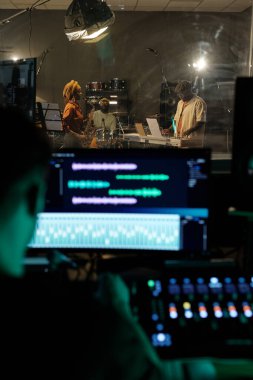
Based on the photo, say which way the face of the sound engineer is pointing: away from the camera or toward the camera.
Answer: away from the camera

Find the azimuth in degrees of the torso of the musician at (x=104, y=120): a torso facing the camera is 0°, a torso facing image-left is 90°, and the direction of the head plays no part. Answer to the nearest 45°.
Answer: approximately 0°

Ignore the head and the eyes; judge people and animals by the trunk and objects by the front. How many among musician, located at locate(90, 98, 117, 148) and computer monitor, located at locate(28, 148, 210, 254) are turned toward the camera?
2

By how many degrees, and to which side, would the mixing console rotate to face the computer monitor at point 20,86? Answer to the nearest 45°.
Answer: approximately 135° to its right

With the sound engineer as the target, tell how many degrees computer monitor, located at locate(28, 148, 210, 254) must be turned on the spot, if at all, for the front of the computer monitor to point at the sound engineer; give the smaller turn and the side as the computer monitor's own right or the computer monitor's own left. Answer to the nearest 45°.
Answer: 0° — it already faces them

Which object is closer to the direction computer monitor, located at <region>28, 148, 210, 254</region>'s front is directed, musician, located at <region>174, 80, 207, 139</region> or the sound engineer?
the sound engineer

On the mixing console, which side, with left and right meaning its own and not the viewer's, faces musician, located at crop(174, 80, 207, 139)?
back

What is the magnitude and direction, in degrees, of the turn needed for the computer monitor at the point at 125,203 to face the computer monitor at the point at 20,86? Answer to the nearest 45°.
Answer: approximately 135° to its right
